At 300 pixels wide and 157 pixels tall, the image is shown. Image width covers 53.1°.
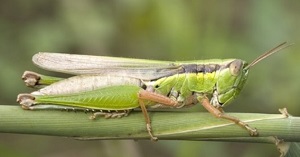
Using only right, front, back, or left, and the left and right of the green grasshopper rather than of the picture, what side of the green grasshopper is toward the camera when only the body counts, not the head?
right
